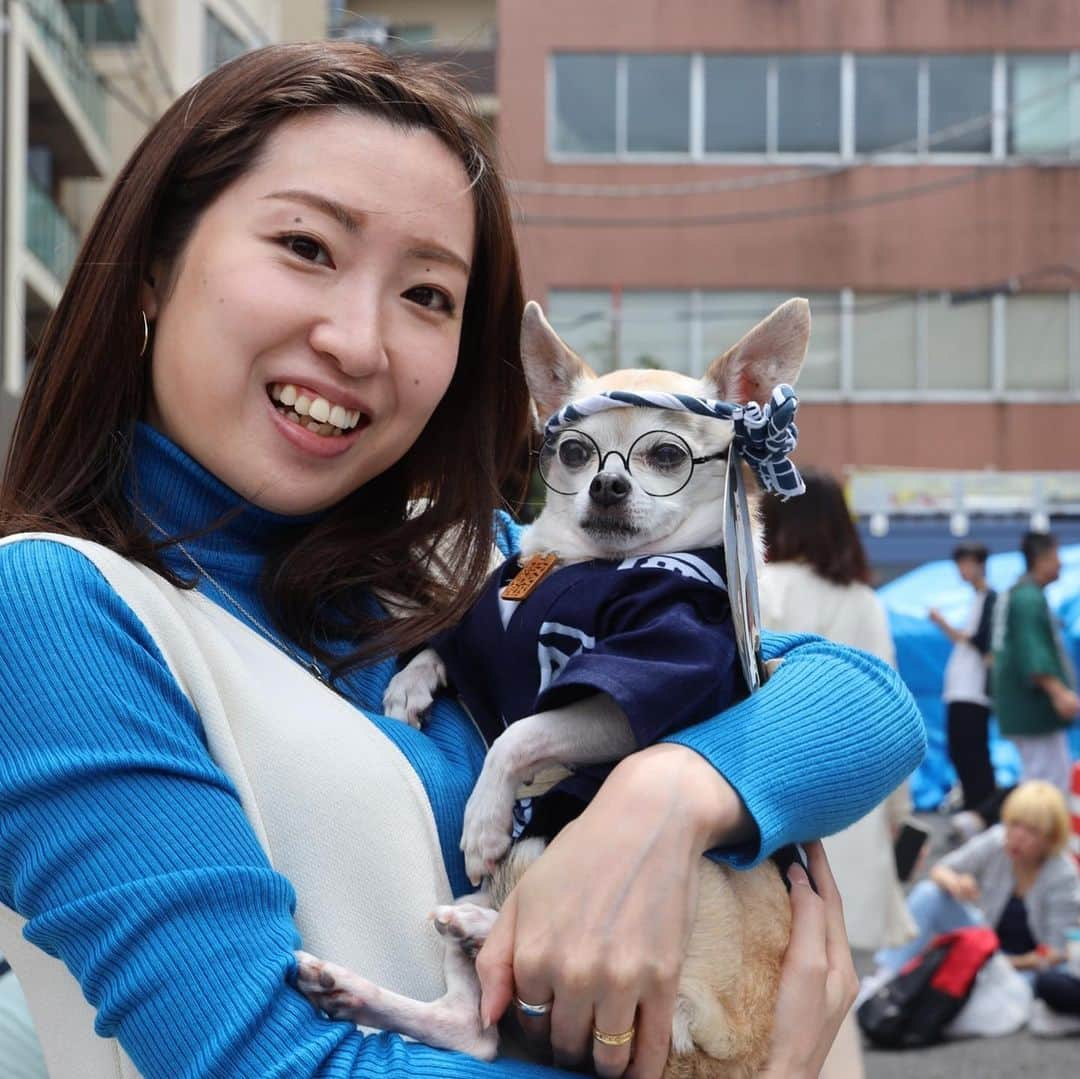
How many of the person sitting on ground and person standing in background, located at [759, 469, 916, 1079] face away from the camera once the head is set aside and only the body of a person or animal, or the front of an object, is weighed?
1

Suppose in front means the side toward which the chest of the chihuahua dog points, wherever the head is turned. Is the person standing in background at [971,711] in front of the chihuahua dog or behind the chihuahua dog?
behind

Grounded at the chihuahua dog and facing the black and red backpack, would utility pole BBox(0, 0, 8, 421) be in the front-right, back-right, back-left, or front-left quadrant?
front-left

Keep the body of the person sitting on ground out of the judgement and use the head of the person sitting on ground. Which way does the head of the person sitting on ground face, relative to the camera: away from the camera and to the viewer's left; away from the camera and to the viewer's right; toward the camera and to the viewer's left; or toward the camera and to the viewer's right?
toward the camera and to the viewer's left

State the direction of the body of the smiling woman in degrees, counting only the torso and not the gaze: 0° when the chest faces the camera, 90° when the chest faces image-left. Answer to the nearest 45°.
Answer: approximately 315°

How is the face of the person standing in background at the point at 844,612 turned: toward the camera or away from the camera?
away from the camera

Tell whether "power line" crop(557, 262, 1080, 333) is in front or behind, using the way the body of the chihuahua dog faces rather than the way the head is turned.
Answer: behind

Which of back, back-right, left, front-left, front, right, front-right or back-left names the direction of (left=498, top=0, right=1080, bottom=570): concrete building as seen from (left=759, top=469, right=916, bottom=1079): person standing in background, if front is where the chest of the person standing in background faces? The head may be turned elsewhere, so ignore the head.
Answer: front

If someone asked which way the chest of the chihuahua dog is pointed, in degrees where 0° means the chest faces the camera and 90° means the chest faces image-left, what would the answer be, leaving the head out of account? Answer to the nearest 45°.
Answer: approximately 45°

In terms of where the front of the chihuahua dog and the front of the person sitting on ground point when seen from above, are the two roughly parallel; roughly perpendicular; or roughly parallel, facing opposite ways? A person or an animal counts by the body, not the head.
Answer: roughly parallel

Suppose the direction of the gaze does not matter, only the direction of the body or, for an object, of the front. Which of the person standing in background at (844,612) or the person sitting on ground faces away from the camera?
the person standing in background

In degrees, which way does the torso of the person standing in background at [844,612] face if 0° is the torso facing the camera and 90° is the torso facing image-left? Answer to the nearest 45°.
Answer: approximately 180°

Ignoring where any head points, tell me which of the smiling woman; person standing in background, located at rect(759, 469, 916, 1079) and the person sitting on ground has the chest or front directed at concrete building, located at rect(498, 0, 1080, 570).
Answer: the person standing in background

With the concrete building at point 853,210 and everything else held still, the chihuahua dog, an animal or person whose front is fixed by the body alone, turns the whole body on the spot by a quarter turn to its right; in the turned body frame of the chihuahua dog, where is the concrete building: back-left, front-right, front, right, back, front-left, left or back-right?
front-right

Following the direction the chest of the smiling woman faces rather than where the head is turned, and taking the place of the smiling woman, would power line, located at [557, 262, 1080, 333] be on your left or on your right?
on your left
